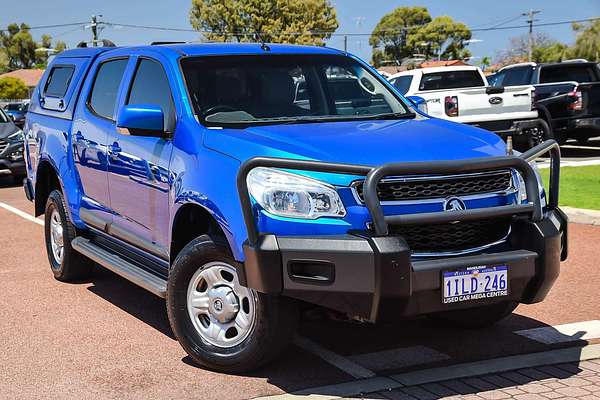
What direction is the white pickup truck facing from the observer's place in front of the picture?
facing away from the viewer and to the left of the viewer

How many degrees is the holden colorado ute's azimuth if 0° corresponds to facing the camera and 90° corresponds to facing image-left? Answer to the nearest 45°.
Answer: approximately 315°

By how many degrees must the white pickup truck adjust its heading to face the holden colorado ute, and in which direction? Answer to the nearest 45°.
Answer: approximately 135° to its left

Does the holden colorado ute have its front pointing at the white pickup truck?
no

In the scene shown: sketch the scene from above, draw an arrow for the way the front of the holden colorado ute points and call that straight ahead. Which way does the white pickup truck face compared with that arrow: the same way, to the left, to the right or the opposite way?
the opposite way
